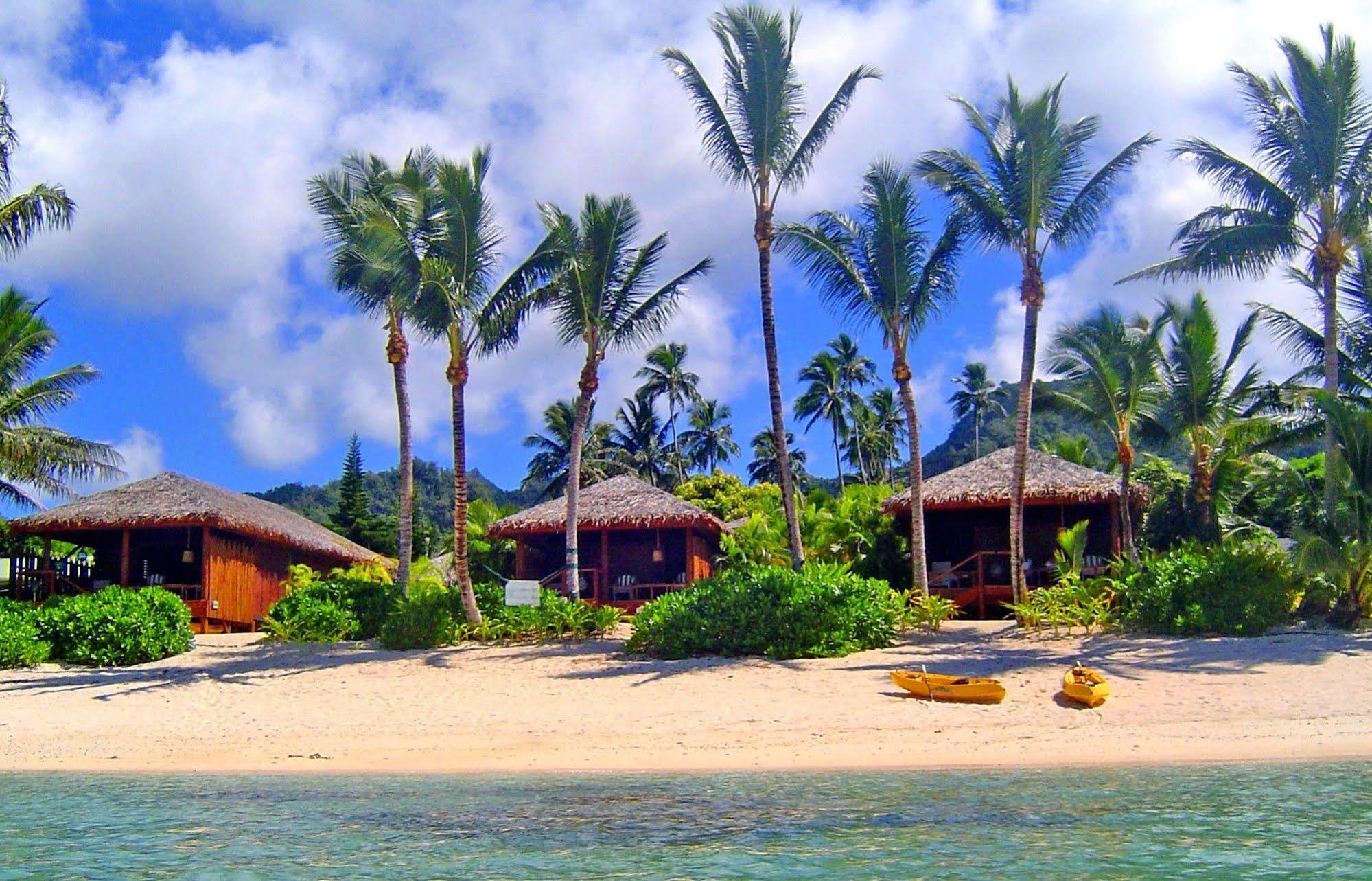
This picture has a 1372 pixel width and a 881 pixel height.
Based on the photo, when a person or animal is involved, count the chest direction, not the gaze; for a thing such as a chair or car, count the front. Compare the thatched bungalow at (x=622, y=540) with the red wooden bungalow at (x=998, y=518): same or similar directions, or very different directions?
same or similar directions

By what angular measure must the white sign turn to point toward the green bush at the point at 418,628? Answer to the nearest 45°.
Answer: approximately 135° to its right

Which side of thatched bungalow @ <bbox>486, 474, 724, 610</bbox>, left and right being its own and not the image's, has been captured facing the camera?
front

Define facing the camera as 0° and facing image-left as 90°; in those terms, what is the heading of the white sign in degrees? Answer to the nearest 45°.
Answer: approximately 0°

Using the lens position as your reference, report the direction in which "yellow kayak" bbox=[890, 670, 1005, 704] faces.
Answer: facing to the left of the viewer

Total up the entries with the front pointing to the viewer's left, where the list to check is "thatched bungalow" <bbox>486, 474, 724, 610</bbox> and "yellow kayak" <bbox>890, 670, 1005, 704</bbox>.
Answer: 1

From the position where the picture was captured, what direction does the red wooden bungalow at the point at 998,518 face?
facing the viewer

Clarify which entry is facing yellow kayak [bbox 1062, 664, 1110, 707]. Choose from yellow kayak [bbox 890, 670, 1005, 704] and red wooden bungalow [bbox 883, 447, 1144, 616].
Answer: the red wooden bungalow

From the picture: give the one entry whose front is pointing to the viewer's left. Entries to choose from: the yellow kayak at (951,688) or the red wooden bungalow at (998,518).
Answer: the yellow kayak

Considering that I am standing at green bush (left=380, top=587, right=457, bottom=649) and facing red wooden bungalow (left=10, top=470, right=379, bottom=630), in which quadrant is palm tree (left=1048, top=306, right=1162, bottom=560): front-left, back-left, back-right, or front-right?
back-right

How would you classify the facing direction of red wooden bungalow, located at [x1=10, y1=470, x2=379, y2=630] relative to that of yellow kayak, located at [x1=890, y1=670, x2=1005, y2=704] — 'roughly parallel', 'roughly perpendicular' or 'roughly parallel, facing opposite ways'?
roughly perpendicular

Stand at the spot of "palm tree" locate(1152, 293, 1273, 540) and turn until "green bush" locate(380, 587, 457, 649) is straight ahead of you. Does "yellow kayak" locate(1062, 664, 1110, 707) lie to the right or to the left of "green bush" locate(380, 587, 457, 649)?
left

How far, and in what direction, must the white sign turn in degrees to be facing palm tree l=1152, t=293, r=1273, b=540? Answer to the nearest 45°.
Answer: approximately 90° to its left

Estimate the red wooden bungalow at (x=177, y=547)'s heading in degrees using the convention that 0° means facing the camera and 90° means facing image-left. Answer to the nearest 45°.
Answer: approximately 45°

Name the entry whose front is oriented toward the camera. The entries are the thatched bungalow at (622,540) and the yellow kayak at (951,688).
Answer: the thatched bungalow
